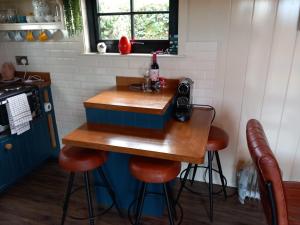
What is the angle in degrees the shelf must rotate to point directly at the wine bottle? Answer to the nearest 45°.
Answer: approximately 45° to its left

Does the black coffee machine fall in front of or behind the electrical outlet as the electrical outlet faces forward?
in front

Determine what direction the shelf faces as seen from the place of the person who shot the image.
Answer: facing the viewer

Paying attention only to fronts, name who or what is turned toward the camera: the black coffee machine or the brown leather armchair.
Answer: the black coffee machine

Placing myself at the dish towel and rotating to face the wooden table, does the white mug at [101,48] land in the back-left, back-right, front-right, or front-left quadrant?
front-left

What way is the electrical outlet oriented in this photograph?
toward the camera

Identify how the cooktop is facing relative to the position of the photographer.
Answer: facing the viewer and to the right of the viewer

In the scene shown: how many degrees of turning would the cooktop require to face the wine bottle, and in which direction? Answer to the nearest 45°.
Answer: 0° — it already faces it

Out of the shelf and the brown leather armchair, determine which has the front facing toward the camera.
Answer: the shelf

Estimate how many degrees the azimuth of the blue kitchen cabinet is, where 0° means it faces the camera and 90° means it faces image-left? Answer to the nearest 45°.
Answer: approximately 315°
